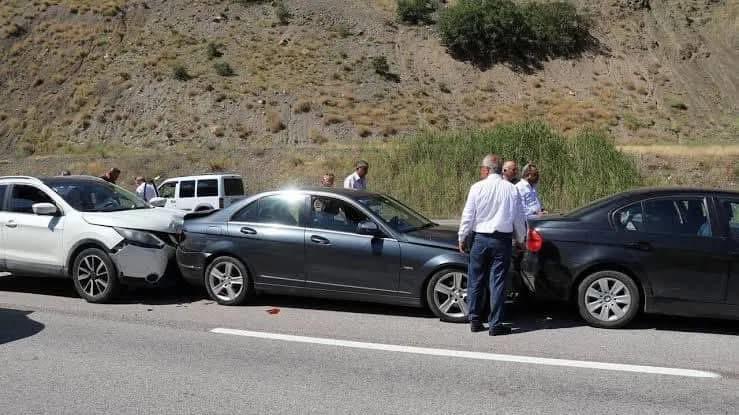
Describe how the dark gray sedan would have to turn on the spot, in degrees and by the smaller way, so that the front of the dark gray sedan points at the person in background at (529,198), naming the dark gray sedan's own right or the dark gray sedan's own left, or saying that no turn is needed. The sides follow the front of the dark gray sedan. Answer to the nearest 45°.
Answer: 0° — it already faces them

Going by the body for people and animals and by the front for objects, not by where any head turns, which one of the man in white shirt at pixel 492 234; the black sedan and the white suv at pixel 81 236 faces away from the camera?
the man in white shirt

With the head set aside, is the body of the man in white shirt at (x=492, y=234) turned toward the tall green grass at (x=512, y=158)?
yes

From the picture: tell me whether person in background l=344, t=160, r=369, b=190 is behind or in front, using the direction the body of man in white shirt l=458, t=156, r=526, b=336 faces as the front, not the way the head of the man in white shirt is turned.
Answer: in front

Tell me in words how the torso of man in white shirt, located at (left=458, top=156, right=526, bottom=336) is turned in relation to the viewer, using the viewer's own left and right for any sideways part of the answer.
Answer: facing away from the viewer

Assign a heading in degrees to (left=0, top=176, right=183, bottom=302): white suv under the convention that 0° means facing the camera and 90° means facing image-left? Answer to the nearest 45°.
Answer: approximately 315°

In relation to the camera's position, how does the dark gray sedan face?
facing to the right of the viewer

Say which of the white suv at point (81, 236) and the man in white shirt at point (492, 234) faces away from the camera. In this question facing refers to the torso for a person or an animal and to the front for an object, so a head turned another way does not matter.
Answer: the man in white shirt

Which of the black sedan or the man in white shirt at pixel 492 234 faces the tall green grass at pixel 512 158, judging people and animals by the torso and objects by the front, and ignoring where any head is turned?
the man in white shirt

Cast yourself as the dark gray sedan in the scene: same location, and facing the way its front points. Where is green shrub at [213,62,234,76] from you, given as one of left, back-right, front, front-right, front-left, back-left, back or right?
left

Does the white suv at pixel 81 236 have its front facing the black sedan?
yes

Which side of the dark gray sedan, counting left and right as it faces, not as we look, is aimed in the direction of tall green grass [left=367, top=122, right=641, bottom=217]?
left

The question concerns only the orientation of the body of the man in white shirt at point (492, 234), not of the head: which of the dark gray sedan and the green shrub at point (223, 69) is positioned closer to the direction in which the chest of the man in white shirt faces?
the green shrub

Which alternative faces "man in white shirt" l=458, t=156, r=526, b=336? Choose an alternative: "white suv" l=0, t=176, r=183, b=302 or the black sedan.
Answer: the white suv

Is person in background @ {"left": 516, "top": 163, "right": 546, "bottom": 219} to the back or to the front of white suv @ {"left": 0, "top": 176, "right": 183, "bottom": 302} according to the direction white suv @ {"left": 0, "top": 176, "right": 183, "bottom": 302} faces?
to the front
